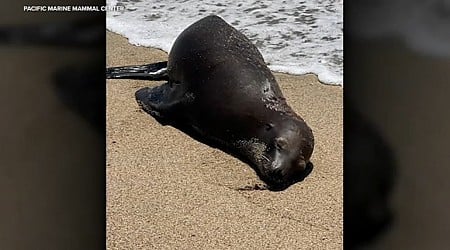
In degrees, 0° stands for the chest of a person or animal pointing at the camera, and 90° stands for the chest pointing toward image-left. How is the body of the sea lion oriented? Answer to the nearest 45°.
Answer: approximately 315°
